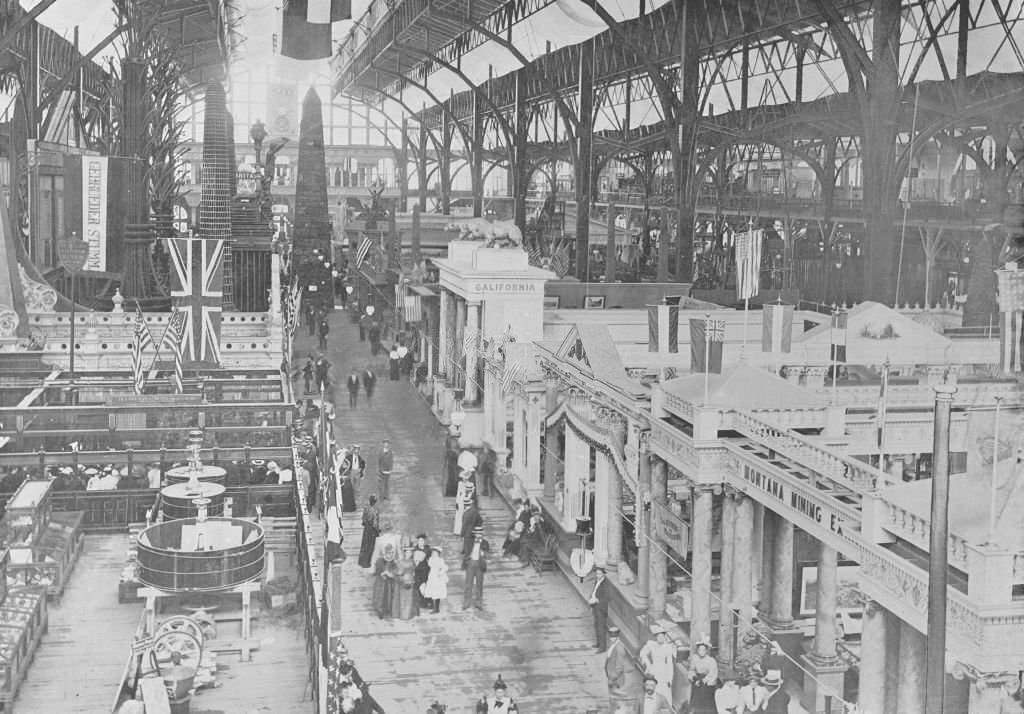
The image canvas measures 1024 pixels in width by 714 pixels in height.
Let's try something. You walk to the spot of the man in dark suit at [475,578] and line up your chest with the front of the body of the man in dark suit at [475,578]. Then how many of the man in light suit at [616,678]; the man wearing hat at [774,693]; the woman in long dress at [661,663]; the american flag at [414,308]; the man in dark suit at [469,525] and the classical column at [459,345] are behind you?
3

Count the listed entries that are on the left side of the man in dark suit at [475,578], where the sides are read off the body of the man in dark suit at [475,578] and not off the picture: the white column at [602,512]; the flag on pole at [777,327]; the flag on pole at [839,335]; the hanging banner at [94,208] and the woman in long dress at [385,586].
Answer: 3

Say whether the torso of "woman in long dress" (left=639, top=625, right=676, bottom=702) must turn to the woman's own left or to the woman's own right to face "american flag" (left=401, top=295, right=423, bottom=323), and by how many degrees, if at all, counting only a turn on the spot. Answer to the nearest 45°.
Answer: approximately 180°

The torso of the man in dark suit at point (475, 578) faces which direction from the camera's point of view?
toward the camera

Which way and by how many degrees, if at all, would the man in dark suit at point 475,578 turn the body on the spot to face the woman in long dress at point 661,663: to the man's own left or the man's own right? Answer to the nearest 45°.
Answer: approximately 45° to the man's own left

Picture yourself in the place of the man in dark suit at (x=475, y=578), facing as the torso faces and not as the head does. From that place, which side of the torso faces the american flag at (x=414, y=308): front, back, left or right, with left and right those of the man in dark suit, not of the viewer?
back

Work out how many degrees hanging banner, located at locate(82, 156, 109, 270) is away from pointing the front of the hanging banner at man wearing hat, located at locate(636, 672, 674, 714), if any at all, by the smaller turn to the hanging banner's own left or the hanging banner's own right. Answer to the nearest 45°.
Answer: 0° — it already faces them

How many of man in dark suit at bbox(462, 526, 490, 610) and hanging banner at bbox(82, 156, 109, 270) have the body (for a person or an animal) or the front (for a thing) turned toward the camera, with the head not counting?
2

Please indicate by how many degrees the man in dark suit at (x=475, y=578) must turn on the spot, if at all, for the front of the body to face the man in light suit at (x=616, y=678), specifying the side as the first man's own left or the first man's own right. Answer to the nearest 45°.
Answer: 0° — they already face them

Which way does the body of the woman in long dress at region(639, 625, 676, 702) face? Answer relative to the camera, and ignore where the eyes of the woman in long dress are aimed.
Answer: toward the camera

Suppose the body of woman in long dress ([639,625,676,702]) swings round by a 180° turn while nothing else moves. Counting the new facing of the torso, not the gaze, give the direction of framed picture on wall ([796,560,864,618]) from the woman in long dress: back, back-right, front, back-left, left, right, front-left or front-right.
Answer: front-right

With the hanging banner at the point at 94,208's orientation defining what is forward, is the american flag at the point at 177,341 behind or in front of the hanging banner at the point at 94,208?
in front

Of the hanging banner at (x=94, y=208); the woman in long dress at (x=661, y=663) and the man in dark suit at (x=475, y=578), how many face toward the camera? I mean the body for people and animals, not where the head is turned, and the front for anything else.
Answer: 3

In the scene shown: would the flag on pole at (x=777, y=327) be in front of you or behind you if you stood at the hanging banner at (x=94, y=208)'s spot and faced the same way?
in front

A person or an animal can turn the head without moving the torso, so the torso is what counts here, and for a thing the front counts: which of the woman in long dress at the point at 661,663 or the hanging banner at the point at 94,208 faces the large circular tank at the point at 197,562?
the hanging banner

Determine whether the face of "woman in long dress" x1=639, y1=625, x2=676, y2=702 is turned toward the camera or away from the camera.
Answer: toward the camera

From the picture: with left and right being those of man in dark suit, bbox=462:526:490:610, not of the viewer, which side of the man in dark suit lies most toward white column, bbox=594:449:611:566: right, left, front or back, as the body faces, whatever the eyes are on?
left

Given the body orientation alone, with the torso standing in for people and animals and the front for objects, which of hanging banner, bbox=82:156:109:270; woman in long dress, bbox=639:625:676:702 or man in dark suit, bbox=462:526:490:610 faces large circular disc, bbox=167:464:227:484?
the hanging banner

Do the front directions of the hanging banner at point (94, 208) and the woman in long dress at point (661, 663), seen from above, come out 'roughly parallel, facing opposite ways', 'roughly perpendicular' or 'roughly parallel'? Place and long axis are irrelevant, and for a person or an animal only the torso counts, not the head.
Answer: roughly parallel
